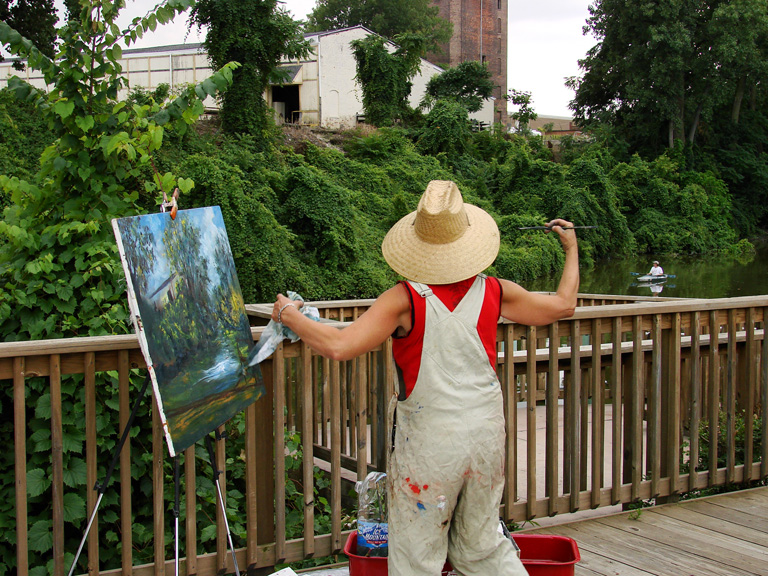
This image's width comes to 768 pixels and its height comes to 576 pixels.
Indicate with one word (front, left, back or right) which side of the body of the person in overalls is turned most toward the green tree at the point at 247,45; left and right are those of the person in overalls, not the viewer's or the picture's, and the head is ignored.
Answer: front

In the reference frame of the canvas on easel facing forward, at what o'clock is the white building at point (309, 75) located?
The white building is roughly at 8 o'clock from the canvas on easel.

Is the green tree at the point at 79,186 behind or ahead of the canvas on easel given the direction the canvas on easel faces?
behind

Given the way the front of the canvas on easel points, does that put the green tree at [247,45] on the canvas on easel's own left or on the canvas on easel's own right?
on the canvas on easel's own left

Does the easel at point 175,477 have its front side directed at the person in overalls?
yes

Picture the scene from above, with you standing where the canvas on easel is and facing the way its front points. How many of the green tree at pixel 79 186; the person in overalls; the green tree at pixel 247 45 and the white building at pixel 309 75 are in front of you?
1

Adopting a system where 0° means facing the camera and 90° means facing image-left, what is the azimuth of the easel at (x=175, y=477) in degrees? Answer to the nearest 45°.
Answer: approximately 315°

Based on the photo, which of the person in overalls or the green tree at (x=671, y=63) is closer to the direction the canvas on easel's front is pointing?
the person in overalls

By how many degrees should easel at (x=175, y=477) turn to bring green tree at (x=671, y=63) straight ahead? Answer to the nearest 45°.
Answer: approximately 90° to its left

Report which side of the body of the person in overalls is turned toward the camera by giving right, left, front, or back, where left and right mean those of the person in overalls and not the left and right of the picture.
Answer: back

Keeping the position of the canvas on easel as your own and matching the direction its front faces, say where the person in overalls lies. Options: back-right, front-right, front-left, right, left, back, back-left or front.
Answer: front

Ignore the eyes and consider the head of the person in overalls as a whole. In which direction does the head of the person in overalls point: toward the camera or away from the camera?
away from the camera

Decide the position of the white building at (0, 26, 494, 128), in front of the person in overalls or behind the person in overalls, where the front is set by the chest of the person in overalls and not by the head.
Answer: in front

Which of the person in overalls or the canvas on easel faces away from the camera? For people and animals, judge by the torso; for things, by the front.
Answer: the person in overalls

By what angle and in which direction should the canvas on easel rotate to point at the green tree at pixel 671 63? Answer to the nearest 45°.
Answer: approximately 90° to its left
